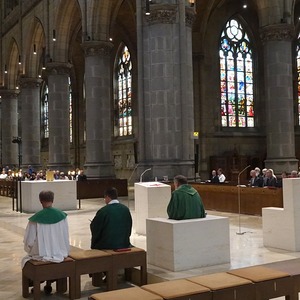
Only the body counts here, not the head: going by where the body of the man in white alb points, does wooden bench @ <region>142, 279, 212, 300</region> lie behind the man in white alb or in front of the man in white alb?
behind

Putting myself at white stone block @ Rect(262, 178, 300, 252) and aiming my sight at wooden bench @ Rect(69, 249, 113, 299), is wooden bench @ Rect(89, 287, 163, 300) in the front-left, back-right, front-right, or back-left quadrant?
front-left

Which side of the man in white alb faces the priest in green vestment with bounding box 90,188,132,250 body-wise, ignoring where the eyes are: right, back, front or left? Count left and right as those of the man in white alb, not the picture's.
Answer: right

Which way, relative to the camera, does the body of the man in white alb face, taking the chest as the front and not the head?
away from the camera

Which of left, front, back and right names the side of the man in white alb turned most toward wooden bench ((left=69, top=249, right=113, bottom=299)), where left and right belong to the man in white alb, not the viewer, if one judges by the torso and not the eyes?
right

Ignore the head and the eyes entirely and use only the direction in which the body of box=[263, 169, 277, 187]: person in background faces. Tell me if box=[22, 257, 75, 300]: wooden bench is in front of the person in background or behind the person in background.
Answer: in front

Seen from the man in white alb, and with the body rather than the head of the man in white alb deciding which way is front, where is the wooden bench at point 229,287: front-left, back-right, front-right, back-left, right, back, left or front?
back-right

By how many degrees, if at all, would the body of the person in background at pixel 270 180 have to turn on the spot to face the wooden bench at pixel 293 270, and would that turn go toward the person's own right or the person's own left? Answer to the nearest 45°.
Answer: approximately 45° to the person's own left

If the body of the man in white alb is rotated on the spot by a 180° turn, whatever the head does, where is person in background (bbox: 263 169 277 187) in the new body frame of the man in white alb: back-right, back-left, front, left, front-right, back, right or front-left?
back-left

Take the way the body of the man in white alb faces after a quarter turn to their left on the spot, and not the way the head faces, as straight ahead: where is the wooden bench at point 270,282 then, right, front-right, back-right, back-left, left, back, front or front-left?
back-left

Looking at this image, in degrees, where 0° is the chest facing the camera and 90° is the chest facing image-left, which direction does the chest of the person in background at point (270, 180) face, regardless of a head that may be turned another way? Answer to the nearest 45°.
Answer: approximately 45°
